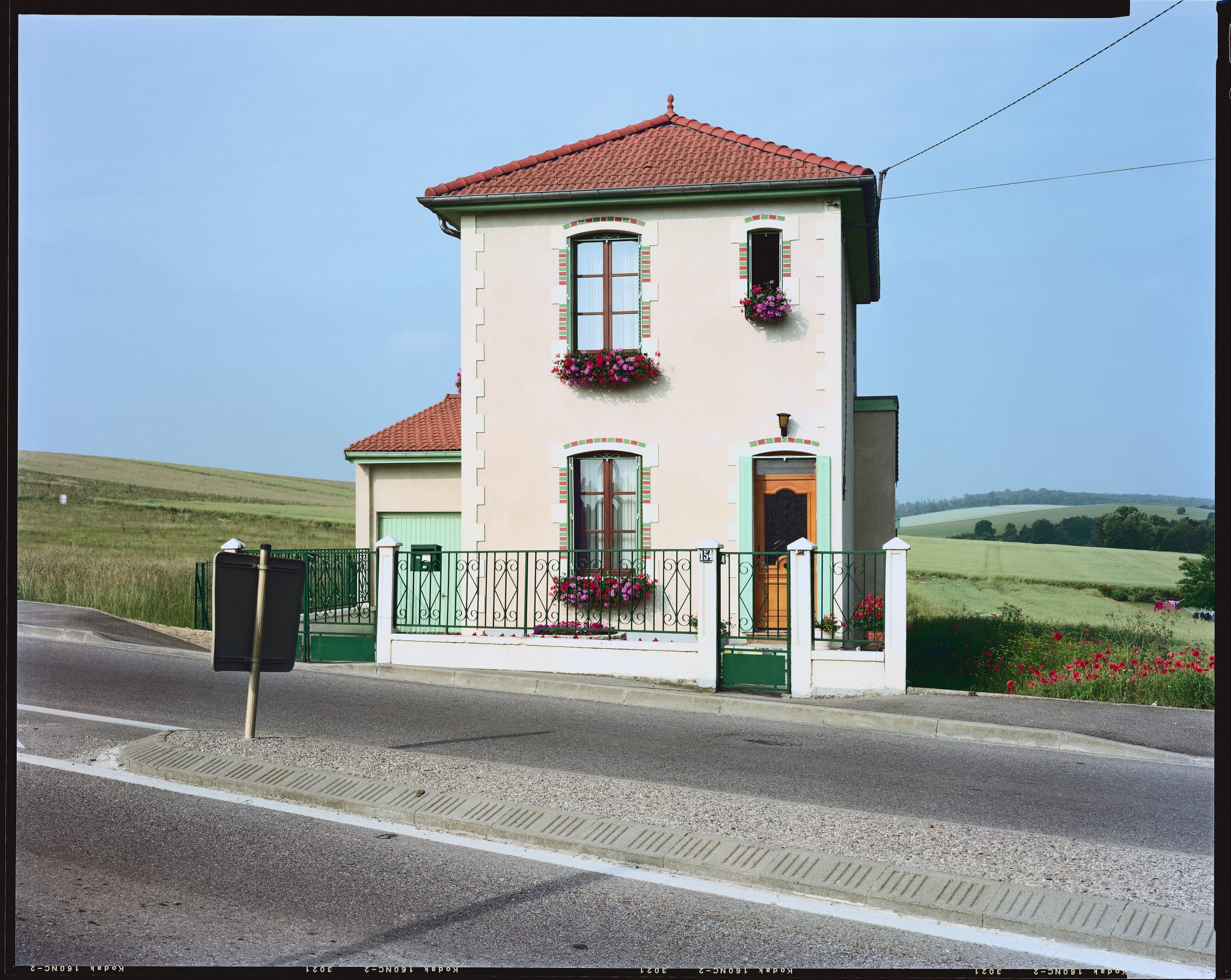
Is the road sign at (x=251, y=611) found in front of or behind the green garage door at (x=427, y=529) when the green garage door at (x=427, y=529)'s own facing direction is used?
in front

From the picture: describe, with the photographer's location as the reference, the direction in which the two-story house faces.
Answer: facing the viewer

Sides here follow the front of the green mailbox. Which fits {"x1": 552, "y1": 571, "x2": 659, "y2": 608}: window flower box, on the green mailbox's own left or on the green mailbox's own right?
on the green mailbox's own left

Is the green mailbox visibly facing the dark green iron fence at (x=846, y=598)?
no

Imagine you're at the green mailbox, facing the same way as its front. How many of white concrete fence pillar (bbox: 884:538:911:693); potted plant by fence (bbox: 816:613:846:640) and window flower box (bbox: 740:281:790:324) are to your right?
0

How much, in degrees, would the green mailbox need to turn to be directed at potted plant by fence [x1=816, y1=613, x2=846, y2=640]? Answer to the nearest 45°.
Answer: approximately 90° to its left

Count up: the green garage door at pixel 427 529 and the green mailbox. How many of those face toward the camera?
2

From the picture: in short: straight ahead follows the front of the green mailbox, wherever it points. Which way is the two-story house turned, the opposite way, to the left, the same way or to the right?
the same way

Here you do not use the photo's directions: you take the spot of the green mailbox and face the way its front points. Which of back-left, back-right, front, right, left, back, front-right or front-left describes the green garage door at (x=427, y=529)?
back

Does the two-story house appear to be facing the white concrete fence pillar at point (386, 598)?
no

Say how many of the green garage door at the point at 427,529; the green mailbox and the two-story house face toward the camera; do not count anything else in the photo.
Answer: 3

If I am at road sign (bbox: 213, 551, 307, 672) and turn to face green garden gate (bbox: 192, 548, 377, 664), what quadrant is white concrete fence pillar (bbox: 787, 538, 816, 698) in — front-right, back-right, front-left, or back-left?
front-right
